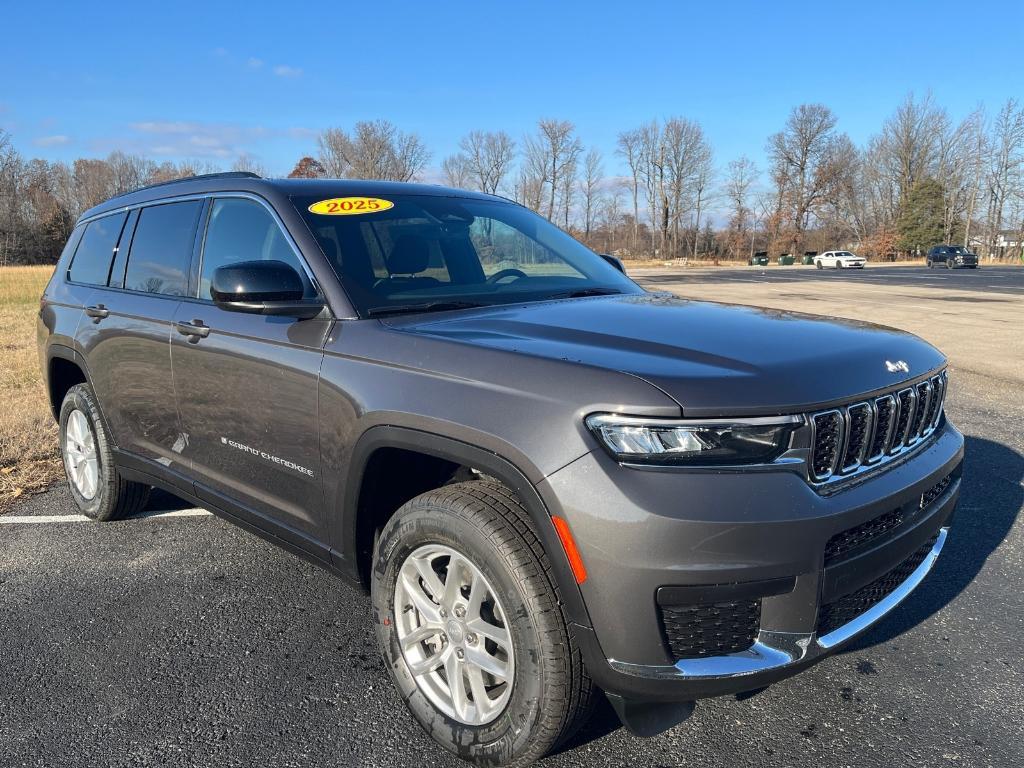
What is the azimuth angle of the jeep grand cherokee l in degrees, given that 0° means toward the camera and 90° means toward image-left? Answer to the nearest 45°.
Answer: approximately 315°
